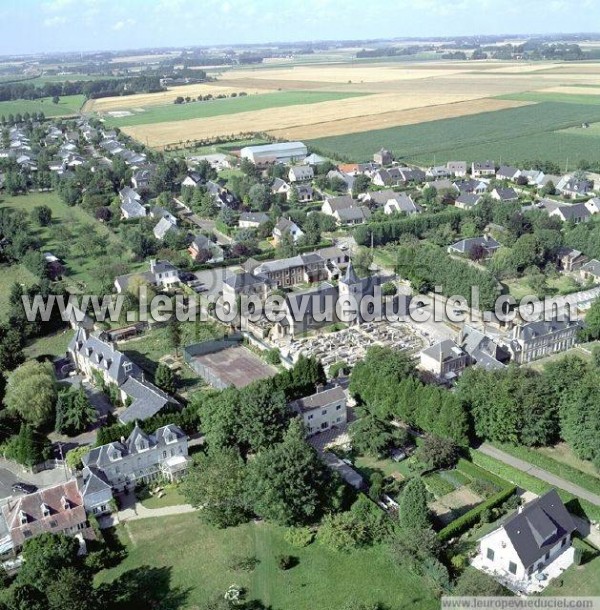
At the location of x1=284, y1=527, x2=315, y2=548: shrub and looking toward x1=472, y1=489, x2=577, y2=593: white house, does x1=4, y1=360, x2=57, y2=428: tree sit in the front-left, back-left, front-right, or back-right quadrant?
back-left

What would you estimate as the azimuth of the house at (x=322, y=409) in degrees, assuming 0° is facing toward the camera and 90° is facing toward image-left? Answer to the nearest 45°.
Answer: approximately 315°

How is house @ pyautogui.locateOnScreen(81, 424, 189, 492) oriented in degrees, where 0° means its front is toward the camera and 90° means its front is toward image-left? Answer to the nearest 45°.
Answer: approximately 315°

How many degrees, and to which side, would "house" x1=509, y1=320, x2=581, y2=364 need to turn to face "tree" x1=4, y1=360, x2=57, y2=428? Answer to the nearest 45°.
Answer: approximately 90° to its right

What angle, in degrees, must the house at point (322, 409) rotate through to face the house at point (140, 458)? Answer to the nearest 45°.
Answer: approximately 90° to its right
